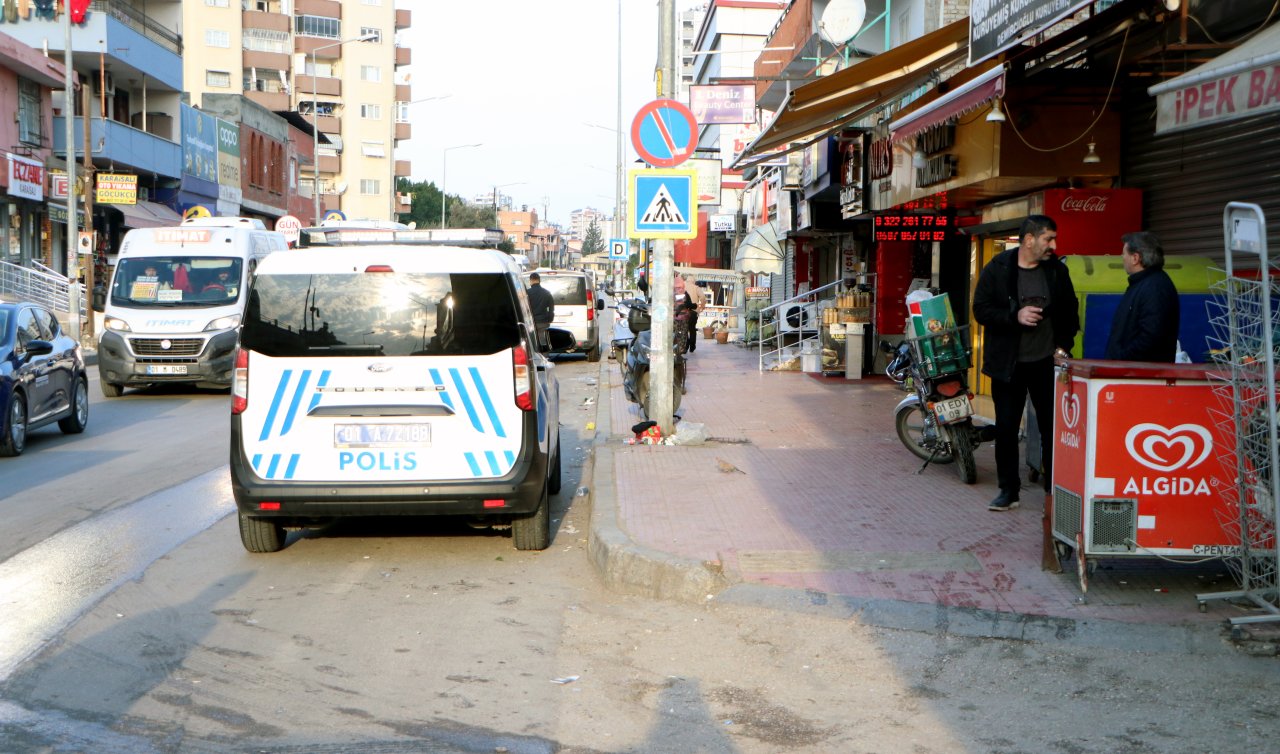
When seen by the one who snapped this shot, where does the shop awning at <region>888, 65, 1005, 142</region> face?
facing the viewer and to the left of the viewer

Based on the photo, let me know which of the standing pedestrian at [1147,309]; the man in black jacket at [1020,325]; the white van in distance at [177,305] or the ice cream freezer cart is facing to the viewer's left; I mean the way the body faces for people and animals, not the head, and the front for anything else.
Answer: the standing pedestrian

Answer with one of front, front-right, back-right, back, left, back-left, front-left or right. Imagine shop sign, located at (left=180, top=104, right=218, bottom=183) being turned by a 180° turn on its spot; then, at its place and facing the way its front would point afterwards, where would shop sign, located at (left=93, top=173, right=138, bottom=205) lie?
back-left

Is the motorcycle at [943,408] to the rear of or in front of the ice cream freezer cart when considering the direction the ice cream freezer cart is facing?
to the rear

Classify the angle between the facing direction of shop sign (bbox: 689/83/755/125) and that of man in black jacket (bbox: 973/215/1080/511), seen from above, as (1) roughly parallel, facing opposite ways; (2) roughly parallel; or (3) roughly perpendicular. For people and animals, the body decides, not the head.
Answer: roughly parallel

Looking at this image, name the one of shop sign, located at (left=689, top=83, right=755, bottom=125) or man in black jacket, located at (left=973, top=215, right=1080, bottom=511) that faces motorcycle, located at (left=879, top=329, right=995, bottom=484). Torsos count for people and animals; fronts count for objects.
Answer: the shop sign

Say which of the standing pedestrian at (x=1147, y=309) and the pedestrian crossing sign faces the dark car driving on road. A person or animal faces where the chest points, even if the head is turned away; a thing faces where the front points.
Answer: the standing pedestrian

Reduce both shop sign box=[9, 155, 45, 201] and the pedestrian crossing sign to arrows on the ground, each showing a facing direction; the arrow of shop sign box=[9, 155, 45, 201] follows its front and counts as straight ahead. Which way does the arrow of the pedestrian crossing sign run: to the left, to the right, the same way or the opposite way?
to the right

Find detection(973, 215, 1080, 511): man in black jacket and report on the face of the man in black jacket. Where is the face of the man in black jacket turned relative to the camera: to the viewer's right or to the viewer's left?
to the viewer's right

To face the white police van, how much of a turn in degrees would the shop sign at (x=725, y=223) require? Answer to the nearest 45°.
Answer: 0° — it already faces it

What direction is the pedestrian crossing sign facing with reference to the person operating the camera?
facing the viewer

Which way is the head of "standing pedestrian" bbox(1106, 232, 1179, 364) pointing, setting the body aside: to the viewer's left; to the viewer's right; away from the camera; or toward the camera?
to the viewer's left

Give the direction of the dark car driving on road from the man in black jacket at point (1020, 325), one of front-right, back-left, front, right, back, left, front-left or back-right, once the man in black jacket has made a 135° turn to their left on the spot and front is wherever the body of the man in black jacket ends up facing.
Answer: back-left

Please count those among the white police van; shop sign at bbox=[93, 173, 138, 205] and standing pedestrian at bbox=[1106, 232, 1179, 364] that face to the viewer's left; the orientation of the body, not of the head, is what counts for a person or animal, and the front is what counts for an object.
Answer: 1

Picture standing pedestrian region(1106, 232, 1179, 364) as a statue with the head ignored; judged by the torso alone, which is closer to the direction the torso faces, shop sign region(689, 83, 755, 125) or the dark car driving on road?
the dark car driving on road

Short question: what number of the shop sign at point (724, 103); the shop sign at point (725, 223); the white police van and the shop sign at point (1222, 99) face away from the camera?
1

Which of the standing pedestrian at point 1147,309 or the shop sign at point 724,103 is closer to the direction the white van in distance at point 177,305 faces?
the standing pedestrian

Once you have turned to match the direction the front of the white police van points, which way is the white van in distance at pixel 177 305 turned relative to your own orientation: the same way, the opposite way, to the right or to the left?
the opposite way

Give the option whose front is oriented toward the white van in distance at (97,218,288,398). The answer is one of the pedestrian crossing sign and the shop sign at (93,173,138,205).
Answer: the shop sign

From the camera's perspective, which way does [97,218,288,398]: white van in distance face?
toward the camera

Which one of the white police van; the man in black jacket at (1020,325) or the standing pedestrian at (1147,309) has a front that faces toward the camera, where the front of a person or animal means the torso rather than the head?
the man in black jacket

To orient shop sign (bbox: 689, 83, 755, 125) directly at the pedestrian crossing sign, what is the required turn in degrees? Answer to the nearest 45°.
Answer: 0° — it already faces it

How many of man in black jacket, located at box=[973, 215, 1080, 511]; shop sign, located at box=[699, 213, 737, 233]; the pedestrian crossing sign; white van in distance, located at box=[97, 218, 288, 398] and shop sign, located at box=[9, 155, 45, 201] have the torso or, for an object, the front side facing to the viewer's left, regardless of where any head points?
0
